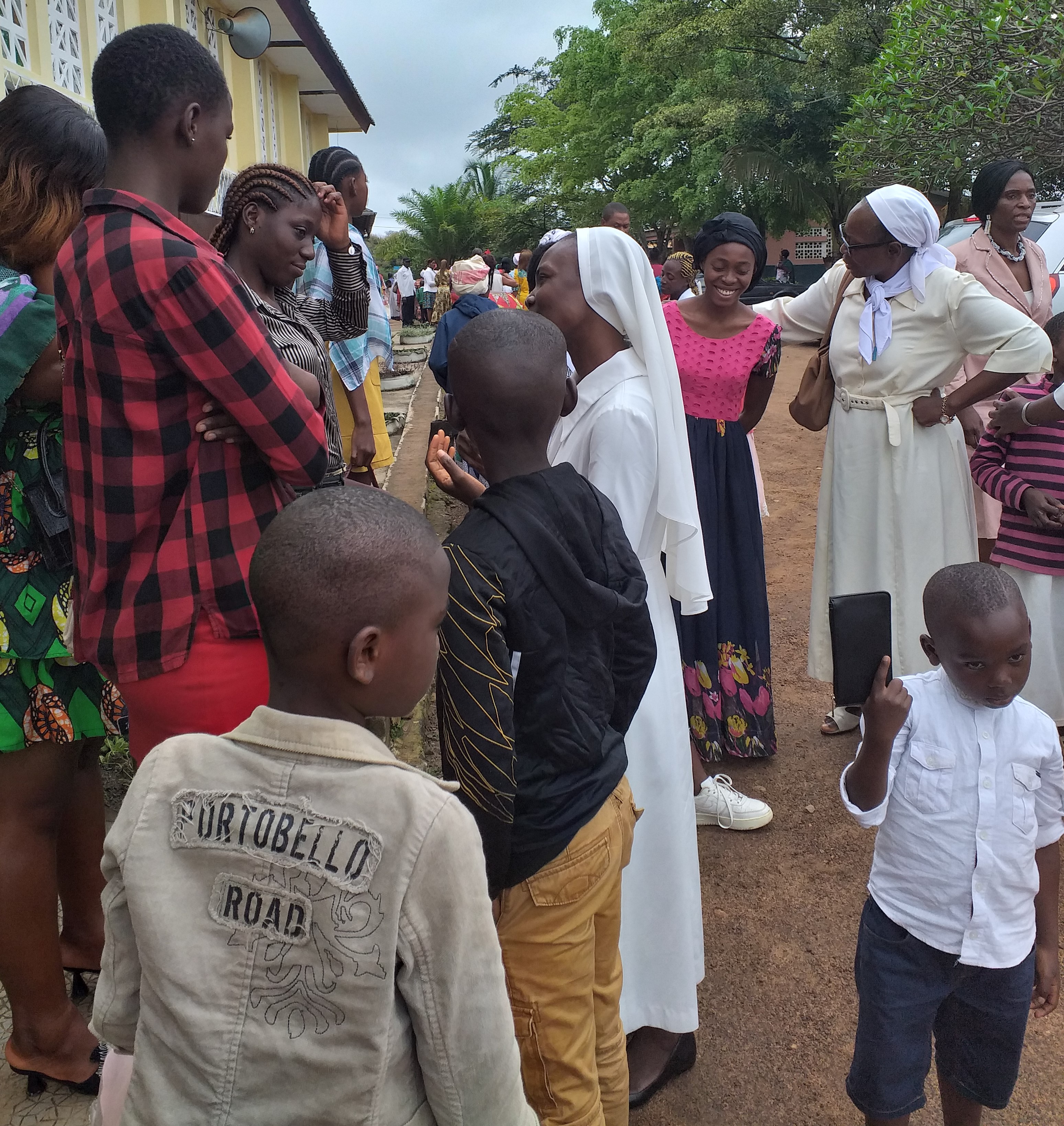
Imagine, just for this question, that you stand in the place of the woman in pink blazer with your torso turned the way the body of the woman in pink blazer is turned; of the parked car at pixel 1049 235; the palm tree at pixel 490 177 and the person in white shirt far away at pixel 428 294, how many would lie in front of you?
0

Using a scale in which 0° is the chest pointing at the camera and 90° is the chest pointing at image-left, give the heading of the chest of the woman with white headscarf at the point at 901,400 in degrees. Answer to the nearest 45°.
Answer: approximately 45°

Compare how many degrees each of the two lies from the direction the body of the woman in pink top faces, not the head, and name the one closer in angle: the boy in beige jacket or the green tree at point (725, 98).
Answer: the boy in beige jacket

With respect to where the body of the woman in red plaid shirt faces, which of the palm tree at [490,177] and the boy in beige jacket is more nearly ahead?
the palm tree

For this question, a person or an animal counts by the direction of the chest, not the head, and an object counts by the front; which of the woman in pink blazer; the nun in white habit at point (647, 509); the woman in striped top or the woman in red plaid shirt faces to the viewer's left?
the nun in white habit

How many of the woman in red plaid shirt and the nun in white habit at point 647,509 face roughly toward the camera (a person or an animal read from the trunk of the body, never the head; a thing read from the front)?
0

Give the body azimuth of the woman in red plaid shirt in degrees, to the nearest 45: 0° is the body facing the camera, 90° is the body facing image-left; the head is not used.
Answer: approximately 225°

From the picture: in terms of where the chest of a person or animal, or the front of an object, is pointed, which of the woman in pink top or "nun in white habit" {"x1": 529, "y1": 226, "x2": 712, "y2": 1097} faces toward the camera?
the woman in pink top

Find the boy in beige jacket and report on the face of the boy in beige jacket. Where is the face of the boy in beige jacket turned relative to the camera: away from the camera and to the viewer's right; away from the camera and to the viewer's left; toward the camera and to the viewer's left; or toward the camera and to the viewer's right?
away from the camera and to the viewer's right

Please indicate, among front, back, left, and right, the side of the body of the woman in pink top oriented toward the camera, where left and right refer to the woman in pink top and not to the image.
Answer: front

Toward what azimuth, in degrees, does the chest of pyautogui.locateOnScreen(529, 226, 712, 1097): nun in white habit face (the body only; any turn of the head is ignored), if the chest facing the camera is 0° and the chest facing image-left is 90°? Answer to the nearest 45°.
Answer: approximately 90°

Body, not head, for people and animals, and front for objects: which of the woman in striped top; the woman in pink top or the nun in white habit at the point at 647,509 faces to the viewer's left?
the nun in white habit

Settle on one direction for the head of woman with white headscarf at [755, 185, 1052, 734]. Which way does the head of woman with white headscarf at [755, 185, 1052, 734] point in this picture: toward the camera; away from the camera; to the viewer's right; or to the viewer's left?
to the viewer's left
